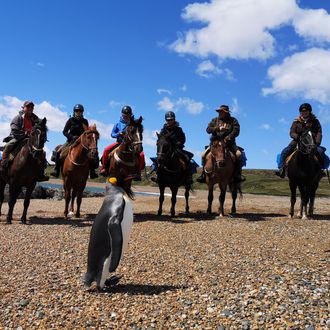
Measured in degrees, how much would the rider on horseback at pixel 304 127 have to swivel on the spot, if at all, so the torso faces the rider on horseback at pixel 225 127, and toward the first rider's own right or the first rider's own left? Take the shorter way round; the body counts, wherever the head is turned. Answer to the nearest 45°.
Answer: approximately 90° to the first rider's own right

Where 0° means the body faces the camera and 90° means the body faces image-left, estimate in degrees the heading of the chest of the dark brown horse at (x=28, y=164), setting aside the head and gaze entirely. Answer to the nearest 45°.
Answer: approximately 315°

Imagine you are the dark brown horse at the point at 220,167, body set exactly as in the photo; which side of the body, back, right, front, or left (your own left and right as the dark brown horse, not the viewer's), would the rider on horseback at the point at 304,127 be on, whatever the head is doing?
left

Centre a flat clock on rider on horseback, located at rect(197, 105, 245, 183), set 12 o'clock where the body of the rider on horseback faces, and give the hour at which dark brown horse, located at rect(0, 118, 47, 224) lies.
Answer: The dark brown horse is roughly at 2 o'clock from the rider on horseback.

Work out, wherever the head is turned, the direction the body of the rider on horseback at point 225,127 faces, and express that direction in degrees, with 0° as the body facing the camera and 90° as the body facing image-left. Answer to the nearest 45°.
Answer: approximately 0°

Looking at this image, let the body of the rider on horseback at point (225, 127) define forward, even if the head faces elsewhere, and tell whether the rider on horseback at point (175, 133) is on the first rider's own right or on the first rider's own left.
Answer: on the first rider's own right
